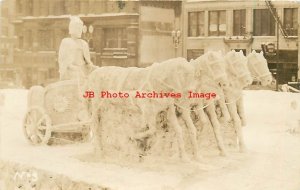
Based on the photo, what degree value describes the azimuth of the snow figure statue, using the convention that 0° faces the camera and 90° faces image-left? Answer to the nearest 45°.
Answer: approximately 315°

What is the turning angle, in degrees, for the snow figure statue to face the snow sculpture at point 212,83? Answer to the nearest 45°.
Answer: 0° — it already faces it

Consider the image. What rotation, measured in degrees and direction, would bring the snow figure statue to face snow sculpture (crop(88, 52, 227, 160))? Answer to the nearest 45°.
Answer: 0° — it already faces it
